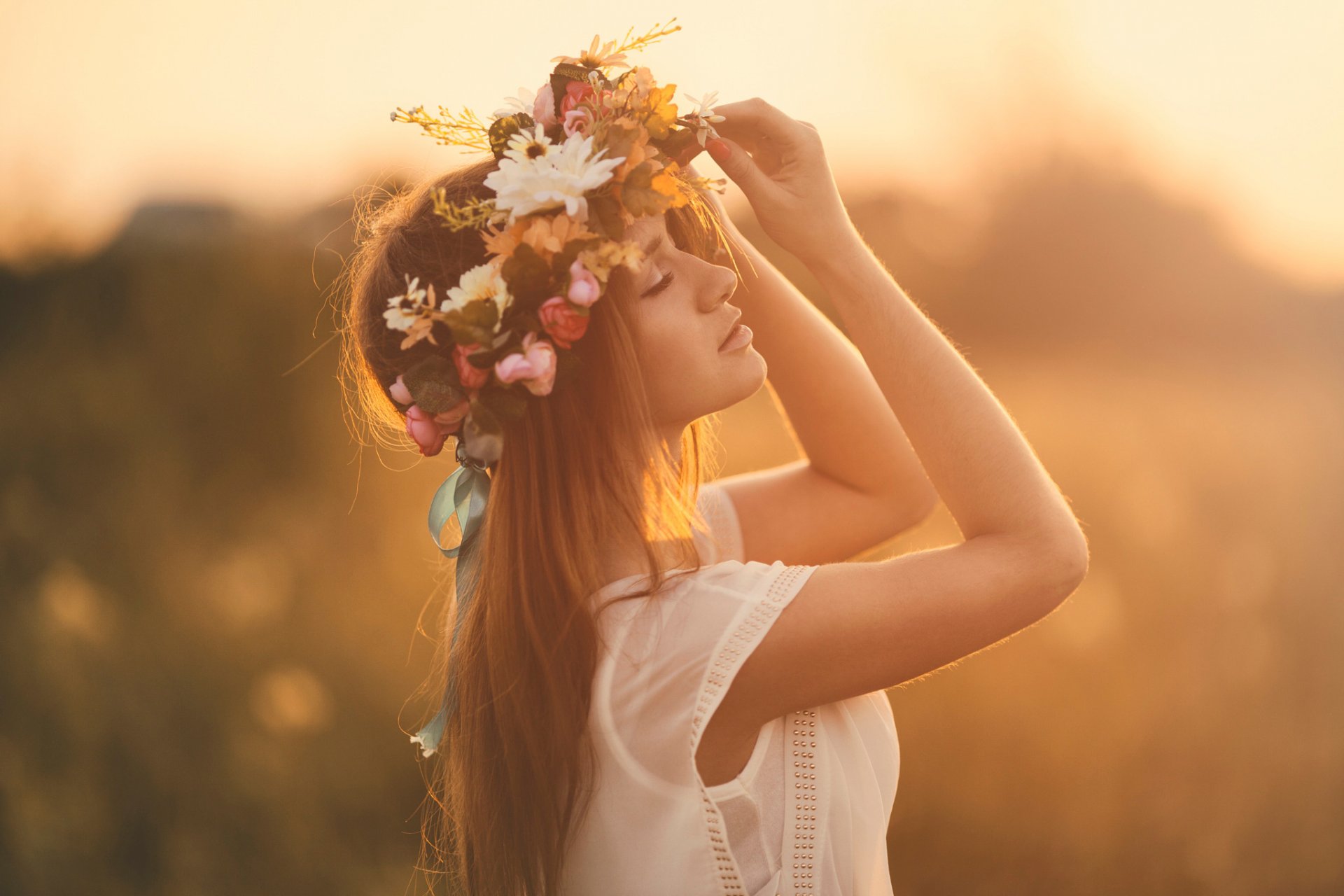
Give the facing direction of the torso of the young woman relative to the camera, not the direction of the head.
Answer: to the viewer's right

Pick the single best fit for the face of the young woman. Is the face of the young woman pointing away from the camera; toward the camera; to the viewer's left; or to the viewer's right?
to the viewer's right
